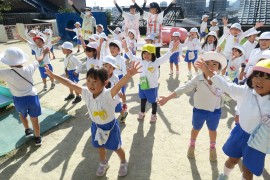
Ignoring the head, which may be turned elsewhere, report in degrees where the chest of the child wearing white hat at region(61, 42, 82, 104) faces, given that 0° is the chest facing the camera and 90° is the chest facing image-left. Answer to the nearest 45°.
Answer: approximately 45°

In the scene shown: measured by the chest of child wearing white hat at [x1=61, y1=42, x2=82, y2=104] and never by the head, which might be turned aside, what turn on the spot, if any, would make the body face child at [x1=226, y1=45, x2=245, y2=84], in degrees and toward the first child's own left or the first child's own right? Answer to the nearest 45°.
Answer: approximately 90° to the first child's own left

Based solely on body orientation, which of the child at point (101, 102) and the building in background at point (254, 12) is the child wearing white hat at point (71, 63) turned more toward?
the child

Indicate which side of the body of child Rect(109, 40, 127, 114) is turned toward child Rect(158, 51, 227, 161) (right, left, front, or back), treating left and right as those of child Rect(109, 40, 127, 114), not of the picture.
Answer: left

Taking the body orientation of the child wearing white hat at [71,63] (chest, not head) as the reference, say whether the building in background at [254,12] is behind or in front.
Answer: behind
